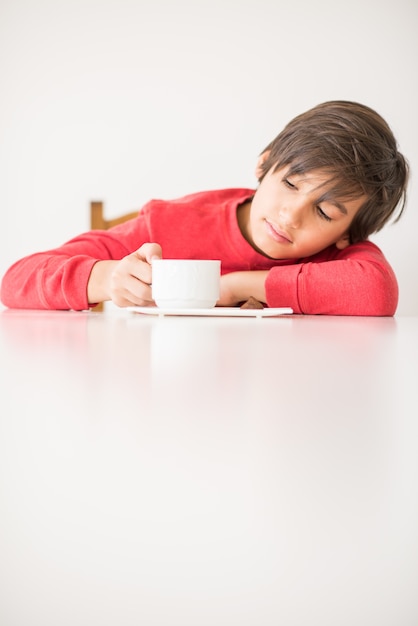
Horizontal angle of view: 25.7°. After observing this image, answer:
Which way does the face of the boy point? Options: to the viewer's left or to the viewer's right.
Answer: to the viewer's left

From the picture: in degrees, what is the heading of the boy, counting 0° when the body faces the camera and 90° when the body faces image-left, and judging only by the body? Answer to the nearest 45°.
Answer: approximately 0°
